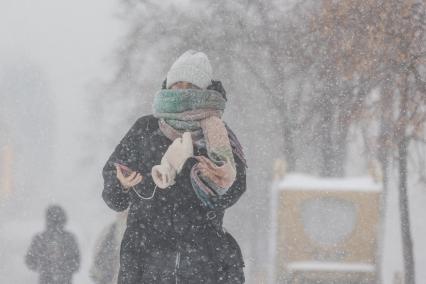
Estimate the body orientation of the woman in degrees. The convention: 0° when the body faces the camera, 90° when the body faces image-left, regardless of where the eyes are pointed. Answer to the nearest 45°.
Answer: approximately 0°

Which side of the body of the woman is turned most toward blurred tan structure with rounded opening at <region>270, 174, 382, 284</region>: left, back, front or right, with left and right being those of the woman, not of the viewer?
back

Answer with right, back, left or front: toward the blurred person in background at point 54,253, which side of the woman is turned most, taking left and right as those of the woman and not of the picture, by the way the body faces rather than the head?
back
